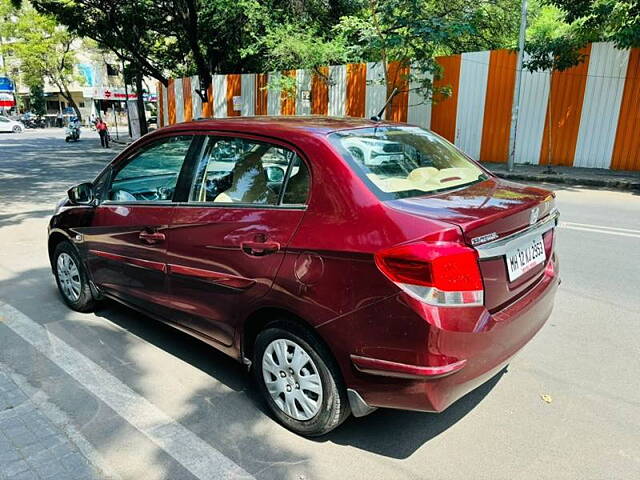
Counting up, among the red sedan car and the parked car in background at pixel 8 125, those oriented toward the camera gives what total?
0

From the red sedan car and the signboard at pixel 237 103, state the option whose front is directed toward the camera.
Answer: the signboard

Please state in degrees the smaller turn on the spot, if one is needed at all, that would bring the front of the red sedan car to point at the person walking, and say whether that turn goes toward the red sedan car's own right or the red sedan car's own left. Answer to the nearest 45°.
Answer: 0° — it already faces them

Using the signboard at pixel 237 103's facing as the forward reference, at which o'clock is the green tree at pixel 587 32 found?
The green tree is roughly at 9 o'clock from the signboard.

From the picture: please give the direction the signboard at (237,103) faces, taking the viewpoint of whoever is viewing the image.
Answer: facing the viewer

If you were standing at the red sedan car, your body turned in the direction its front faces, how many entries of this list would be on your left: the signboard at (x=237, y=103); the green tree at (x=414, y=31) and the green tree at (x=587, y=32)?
0

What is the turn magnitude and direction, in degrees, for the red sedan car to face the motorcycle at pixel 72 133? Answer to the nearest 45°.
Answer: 0° — it already faces it

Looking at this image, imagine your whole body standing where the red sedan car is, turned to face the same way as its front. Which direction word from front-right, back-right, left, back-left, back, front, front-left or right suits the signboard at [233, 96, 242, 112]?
front-right

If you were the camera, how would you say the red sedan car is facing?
facing away from the viewer and to the left of the viewer

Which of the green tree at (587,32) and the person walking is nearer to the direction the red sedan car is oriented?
the person walking

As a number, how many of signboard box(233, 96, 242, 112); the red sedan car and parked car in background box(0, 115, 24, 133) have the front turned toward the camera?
1

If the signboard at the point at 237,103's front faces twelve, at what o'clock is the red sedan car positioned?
The red sedan car is roughly at 12 o'clock from the signboard.
